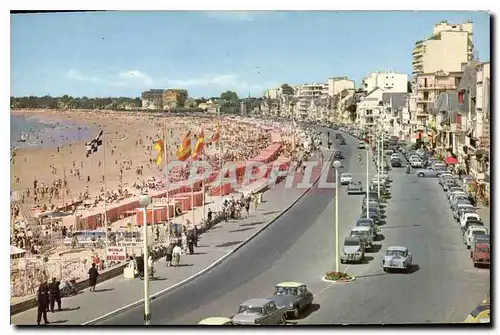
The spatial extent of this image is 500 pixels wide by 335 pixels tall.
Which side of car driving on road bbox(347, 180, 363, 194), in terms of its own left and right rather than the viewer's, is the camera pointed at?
front

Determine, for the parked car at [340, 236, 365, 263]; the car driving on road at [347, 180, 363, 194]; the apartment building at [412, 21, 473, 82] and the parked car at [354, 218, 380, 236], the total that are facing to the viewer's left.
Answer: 1

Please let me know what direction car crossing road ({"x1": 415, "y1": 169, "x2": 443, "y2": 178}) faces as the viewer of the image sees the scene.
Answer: facing to the left of the viewer

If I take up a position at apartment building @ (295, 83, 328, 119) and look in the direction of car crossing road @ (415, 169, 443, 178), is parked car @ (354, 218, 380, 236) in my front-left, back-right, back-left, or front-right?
front-right

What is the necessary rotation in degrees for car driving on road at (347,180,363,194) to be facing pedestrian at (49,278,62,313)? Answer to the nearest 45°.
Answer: approximately 45° to its right

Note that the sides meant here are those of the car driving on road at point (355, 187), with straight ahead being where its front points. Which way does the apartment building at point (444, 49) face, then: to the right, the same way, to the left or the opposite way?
to the right

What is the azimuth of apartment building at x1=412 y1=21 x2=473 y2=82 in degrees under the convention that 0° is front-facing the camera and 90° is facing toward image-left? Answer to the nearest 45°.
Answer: approximately 90°

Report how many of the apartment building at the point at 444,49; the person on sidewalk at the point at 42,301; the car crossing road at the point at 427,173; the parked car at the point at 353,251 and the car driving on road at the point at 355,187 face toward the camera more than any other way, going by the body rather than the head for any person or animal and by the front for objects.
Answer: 2

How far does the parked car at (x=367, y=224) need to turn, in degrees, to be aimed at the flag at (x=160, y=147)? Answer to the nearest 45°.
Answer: approximately 90° to its right

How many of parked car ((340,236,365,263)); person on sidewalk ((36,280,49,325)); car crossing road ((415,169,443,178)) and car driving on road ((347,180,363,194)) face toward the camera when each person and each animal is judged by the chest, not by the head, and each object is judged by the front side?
2

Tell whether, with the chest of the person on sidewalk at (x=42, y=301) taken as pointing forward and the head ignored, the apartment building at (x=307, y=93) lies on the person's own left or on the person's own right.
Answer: on the person's own right

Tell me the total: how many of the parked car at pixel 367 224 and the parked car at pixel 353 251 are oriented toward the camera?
2

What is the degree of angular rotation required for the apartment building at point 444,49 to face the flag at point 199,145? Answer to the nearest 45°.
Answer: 0° — it already faces it

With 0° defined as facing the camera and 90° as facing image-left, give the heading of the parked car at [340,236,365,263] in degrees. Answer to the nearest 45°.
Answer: approximately 0°

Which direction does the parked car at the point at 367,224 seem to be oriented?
toward the camera
